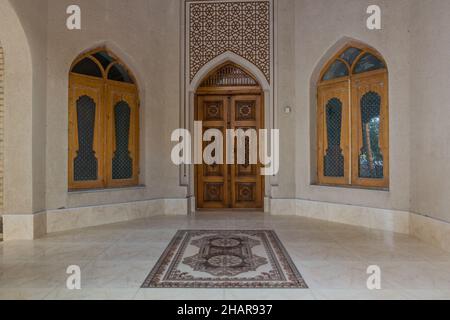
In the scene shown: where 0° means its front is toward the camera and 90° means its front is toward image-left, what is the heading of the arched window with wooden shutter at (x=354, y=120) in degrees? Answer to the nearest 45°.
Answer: approximately 45°

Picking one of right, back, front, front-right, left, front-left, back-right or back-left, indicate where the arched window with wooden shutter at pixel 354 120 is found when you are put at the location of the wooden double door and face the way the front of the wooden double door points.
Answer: front-left

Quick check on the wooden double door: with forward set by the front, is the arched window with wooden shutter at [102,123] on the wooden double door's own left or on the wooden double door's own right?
on the wooden double door's own right

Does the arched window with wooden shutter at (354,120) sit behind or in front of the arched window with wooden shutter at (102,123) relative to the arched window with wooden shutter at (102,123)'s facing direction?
in front

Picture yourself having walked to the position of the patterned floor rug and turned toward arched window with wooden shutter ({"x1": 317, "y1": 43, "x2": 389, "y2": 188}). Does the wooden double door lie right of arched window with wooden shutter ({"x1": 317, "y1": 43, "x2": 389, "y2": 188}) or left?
left

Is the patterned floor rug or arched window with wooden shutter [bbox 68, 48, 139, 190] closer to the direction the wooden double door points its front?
the patterned floor rug

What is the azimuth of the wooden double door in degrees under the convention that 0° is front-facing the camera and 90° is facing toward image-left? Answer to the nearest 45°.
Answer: approximately 0°

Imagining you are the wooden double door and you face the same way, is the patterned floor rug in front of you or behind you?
in front

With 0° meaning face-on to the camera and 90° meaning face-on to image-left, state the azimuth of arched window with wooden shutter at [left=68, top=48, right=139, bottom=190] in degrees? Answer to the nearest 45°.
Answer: approximately 315°

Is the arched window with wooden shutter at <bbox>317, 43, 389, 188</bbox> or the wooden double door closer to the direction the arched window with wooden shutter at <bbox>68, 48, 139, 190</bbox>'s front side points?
the arched window with wooden shutter
